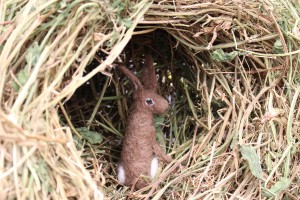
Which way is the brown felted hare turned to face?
to the viewer's right

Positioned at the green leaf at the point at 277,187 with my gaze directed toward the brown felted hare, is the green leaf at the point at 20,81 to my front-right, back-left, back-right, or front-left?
front-left
